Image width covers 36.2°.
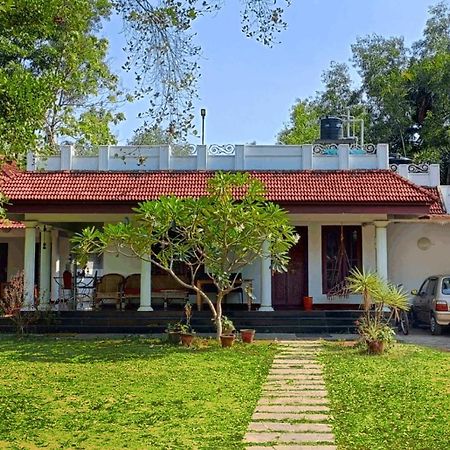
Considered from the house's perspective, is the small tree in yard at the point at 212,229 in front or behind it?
in front

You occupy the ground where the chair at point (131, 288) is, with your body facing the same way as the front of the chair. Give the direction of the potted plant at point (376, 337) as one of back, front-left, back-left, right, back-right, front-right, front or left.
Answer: left

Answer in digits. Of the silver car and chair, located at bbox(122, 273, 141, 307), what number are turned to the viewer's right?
0

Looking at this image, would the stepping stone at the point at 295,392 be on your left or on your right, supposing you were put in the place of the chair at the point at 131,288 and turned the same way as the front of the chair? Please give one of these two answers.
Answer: on your left

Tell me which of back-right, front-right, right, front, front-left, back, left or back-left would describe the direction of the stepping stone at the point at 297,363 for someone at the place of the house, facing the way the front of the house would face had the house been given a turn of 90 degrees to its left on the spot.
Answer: right

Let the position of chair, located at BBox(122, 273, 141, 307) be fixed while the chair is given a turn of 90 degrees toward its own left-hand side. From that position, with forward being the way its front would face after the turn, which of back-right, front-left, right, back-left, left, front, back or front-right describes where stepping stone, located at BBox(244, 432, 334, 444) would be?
front-right

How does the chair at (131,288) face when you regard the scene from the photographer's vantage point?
facing the viewer and to the left of the viewer

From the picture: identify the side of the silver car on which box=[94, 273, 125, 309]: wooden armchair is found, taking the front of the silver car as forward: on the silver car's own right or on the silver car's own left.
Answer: on the silver car's own left

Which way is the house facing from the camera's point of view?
toward the camera

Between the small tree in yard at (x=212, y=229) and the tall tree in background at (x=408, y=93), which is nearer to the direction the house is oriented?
the small tree in yard

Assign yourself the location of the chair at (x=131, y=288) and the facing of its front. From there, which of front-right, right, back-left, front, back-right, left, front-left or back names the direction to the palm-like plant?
left

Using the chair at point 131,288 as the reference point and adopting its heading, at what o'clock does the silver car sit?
The silver car is roughly at 8 o'clock from the chair.

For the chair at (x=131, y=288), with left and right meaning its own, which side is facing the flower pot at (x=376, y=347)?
left

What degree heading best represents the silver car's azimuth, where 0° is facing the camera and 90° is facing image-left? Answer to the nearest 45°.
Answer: approximately 135°
